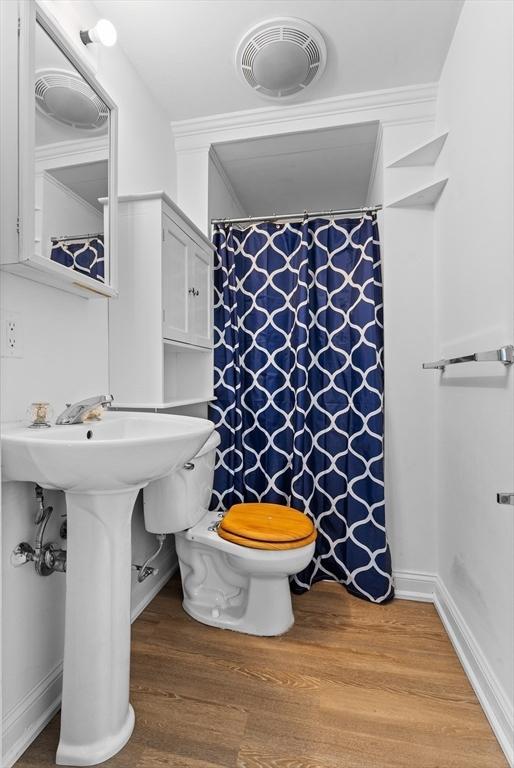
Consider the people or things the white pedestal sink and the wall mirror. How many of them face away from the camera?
0

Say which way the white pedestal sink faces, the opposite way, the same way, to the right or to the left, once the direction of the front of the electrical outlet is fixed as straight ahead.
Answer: the same way

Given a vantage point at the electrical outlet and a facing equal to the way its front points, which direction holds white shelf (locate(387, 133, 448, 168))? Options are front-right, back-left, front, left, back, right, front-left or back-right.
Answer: front-left

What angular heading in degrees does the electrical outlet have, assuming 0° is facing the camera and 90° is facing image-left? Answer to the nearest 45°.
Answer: approximately 315°

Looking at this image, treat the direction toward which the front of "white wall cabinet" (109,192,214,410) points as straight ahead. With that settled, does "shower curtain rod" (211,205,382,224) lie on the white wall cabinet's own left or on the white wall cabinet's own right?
on the white wall cabinet's own left

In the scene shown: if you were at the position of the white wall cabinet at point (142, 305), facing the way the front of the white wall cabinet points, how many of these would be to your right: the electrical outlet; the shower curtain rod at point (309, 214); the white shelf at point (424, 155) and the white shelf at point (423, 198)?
1

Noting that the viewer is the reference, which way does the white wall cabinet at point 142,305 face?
facing the viewer and to the right of the viewer

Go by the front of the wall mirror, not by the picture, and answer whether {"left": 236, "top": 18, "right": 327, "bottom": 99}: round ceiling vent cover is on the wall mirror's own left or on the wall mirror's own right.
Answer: on the wall mirror's own left

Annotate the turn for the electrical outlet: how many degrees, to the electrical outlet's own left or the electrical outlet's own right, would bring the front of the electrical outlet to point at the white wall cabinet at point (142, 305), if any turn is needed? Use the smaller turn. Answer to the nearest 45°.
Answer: approximately 90° to the electrical outlet's own left

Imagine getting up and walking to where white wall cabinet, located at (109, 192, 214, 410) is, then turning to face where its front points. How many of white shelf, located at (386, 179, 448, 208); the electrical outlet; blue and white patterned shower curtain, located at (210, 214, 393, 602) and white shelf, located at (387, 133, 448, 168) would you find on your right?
1

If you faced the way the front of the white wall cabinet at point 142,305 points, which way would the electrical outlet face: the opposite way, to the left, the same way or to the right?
the same way

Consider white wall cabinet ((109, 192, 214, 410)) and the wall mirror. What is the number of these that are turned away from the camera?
0
